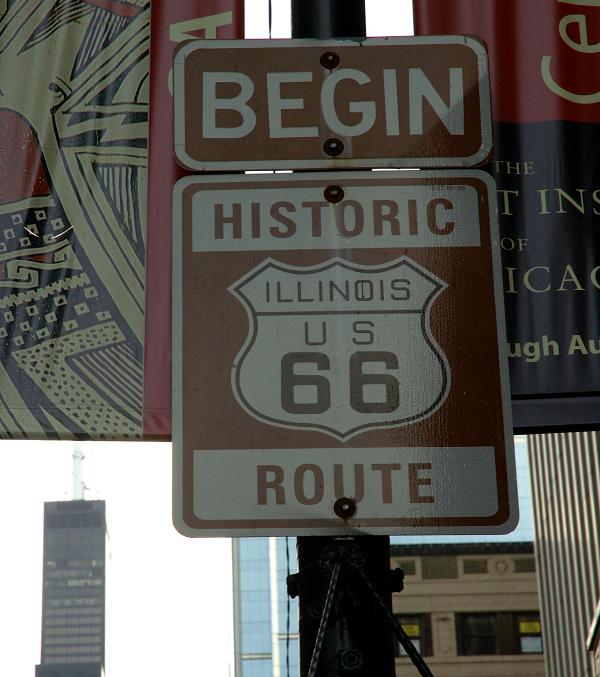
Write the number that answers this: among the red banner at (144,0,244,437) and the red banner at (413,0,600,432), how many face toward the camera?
2

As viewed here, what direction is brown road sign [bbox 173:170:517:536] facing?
toward the camera

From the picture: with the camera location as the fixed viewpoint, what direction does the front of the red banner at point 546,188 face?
facing the viewer

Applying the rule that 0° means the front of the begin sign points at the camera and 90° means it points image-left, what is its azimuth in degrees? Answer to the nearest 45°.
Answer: approximately 0°

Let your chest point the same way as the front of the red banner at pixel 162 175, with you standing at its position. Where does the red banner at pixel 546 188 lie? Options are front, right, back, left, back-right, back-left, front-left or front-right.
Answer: left

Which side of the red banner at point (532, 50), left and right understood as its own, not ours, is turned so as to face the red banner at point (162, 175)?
right

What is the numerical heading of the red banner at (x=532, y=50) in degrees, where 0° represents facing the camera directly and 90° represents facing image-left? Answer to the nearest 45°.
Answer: approximately 0°

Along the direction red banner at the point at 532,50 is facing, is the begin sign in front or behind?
in front

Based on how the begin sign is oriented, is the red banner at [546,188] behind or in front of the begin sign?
behind
